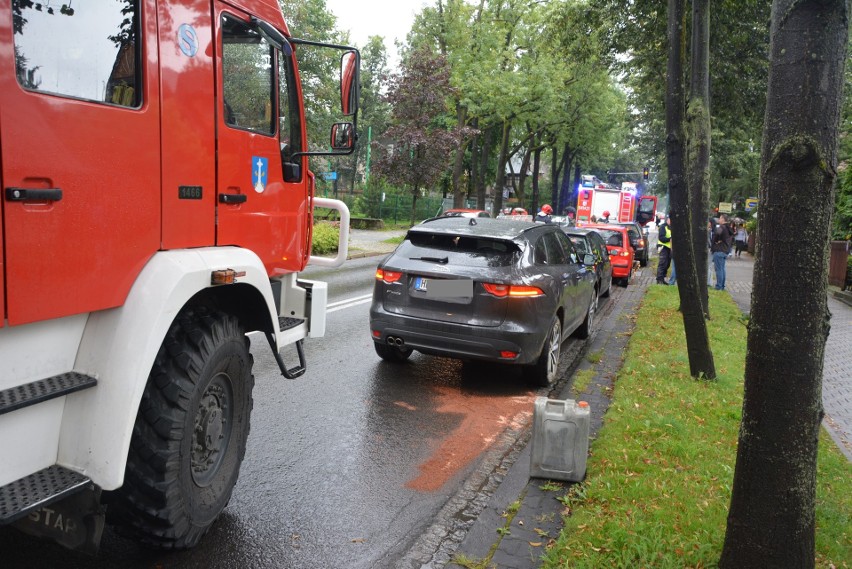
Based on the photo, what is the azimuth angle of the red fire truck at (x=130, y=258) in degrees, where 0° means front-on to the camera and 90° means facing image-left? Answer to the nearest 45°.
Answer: approximately 225°

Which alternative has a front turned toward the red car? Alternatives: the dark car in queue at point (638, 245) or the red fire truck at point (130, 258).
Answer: the red fire truck

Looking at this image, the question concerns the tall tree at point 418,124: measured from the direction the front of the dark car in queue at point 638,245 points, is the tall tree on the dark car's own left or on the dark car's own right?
on the dark car's own left

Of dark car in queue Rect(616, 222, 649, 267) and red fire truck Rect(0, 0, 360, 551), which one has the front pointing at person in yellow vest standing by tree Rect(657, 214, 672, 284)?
the red fire truck

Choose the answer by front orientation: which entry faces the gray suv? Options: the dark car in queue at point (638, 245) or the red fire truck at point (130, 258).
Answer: the red fire truck

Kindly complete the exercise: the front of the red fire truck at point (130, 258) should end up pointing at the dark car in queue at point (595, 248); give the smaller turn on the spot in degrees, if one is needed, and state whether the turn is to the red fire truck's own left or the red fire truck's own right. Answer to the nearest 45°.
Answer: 0° — it already faces it

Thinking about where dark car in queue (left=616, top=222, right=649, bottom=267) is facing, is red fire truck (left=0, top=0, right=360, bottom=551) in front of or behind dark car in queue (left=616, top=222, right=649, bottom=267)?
behind

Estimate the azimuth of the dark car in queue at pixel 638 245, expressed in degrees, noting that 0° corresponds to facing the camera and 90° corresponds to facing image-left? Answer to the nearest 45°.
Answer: approximately 180°

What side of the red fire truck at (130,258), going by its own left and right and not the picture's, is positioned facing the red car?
front

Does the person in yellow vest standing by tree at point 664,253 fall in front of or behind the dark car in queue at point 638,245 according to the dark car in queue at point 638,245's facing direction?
behind

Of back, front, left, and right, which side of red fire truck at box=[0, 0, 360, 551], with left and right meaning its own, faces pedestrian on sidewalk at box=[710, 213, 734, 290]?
front
